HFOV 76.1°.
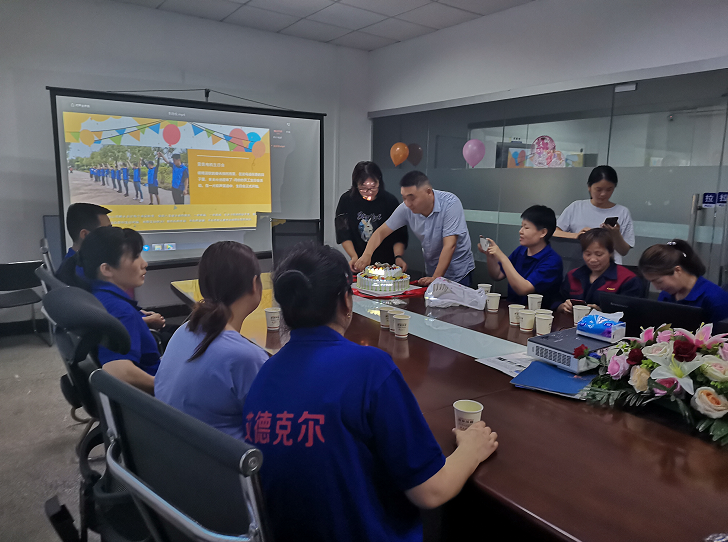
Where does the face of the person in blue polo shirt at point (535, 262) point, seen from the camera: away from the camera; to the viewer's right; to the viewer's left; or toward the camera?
to the viewer's left

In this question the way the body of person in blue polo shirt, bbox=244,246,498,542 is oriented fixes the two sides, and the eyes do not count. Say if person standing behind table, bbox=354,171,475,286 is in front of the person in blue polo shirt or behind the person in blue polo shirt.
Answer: in front

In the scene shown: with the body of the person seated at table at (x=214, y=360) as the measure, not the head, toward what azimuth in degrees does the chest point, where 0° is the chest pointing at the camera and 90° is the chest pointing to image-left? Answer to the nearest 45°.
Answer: approximately 225°

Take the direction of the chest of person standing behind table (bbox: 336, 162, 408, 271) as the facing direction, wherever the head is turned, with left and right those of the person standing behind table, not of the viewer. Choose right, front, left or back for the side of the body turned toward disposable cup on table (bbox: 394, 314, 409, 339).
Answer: front

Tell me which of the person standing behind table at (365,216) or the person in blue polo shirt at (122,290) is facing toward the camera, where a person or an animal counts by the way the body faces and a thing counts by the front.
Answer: the person standing behind table

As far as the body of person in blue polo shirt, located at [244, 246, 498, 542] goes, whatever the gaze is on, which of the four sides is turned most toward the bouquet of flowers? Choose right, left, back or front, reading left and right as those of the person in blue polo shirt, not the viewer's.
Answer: front

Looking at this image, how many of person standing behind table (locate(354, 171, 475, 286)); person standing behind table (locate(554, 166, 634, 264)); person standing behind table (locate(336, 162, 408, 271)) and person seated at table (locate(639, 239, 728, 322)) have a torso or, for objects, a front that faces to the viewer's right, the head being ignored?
0

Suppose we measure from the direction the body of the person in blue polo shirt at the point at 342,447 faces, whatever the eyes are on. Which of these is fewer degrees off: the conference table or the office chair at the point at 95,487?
the conference table

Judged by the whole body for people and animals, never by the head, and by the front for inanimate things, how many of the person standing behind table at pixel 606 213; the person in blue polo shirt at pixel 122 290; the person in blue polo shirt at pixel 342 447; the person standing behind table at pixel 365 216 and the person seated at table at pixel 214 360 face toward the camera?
2

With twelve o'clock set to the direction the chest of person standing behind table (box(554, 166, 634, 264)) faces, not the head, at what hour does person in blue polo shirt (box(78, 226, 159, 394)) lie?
The person in blue polo shirt is roughly at 1 o'clock from the person standing behind table.

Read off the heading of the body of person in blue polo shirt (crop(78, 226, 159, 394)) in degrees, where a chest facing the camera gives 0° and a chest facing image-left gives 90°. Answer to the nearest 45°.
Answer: approximately 270°

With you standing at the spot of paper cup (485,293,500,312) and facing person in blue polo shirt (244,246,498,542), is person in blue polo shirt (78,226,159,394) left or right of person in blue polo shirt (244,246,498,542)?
right

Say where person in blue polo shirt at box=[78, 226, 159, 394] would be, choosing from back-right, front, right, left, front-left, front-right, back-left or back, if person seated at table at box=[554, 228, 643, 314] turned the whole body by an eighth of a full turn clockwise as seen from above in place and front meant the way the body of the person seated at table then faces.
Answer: front-left

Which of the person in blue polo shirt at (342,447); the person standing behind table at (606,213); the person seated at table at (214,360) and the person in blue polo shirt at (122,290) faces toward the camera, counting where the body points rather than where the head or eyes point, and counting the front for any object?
the person standing behind table

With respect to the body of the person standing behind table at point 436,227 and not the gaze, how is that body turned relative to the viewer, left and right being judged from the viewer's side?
facing the viewer and to the left of the viewer

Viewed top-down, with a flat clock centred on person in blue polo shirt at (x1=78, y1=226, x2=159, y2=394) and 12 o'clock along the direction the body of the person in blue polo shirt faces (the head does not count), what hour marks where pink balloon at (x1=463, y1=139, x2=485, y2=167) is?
The pink balloon is roughly at 11 o'clock from the person in blue polo shirt.

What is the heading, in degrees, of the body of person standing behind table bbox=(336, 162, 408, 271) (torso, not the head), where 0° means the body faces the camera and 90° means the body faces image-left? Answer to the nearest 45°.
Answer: approximately 0°

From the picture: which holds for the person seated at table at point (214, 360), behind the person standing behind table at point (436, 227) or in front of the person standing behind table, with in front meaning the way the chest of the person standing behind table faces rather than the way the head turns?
in front
